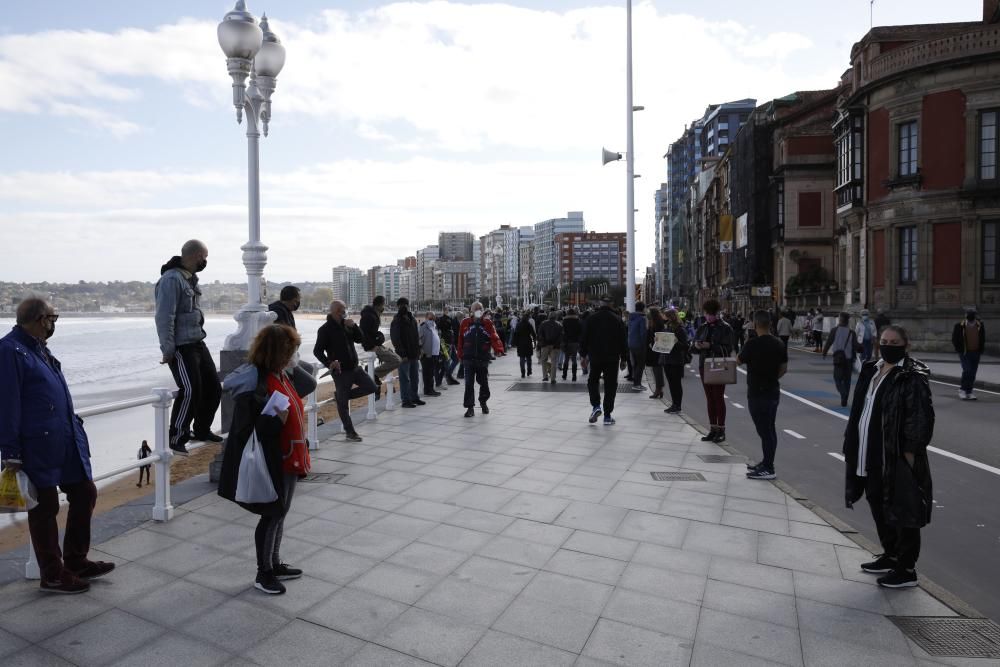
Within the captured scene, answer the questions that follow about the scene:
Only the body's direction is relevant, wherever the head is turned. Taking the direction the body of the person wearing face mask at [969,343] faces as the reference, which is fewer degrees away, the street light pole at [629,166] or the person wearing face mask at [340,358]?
the person wearing face mask

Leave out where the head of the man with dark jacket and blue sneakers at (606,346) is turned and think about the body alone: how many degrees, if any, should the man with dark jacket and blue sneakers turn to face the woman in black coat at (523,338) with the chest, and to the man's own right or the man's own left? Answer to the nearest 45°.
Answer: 0° — they already face them

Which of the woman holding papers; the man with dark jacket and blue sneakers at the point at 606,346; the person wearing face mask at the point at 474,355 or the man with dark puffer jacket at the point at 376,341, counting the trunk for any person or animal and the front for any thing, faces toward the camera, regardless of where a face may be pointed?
the person wearing face mask

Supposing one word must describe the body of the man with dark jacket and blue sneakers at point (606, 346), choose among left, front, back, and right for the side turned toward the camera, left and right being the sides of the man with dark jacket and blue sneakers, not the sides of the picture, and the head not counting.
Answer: back

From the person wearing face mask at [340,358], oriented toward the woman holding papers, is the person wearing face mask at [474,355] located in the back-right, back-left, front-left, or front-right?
back-left

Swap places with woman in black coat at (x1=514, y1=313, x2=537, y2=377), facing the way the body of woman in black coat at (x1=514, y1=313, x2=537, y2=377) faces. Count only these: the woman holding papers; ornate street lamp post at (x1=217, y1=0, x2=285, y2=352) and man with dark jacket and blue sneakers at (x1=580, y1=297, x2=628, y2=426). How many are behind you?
3
